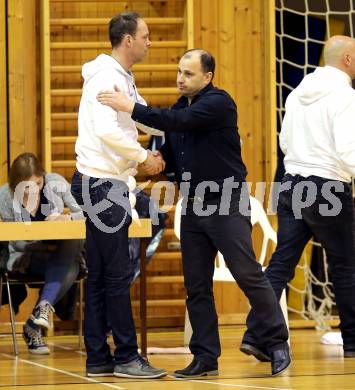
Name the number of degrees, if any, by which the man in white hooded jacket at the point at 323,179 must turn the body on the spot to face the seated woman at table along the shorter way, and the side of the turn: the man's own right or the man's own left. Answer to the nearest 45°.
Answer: approximately 135° to the man's own left

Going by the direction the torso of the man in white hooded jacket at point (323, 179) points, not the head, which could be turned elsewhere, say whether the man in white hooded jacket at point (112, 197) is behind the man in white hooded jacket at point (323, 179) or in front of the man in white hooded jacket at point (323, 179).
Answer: behind

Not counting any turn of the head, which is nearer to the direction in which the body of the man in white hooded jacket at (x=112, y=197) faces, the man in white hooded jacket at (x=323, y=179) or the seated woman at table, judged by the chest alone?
the man in white hooded jacket

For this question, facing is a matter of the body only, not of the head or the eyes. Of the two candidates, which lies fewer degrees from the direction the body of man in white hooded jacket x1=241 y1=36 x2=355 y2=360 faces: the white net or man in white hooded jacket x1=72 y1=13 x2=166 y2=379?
the white net

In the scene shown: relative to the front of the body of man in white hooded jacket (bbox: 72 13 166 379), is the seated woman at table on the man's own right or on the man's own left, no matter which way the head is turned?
on the man's own left

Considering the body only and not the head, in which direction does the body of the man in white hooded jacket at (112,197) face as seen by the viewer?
to the viewer's right

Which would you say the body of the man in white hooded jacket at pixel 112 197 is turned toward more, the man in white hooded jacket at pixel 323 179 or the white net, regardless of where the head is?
the man in white hooded jacket

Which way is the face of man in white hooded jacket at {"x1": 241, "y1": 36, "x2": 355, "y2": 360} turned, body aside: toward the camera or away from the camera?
away from the camera

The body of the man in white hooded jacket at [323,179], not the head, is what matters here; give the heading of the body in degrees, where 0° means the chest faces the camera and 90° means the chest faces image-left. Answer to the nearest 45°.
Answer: approximately 225°

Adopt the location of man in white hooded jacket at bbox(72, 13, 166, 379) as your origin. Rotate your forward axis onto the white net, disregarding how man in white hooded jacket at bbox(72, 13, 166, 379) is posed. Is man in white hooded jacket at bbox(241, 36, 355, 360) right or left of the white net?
right
